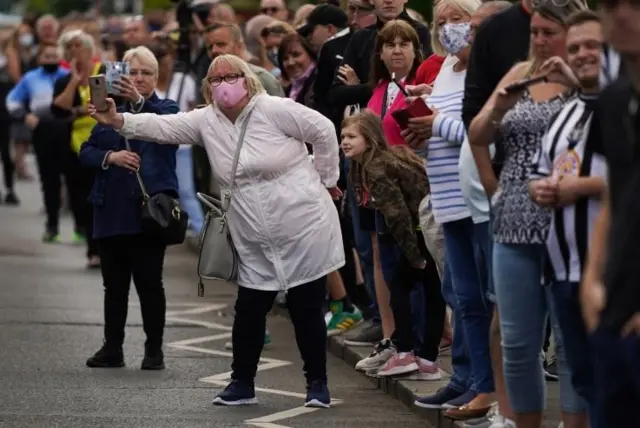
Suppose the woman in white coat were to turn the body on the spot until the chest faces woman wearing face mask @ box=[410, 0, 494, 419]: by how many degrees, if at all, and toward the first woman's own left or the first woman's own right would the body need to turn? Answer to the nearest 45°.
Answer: approximately 90° to the first woman's own left

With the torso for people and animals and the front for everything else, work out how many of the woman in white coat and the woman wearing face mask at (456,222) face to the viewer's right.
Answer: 0

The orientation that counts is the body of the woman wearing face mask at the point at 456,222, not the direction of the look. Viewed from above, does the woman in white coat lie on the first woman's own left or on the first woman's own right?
on the first woman's own right

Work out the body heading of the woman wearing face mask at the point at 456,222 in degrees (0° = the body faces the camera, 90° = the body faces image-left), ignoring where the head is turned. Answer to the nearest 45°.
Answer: approximately 45°

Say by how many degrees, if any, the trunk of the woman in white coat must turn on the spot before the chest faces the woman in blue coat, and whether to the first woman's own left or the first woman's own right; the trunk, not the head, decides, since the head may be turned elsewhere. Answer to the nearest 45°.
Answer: approximately 90° to the first woman's own right

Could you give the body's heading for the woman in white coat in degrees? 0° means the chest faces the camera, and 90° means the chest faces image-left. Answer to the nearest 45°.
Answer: approximately 45°
